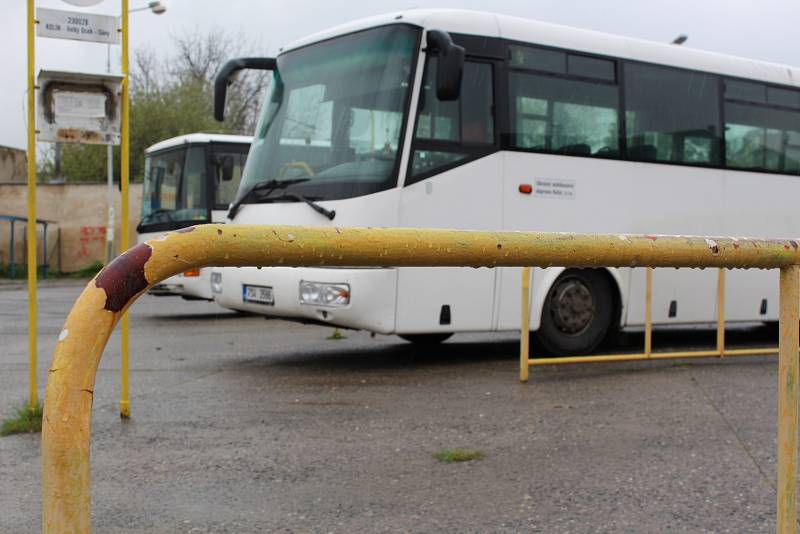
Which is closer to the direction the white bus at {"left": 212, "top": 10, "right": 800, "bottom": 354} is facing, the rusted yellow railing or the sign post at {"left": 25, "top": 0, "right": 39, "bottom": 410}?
the sign post

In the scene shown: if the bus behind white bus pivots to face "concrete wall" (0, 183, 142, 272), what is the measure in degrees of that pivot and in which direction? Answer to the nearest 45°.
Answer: approximately 135° to its right

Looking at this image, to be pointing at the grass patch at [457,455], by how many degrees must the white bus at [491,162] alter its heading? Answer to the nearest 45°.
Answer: approximately 45° to its left

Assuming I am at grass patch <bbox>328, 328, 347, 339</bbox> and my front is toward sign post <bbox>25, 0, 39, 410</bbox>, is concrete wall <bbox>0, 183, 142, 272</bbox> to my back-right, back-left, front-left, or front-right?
back-right
